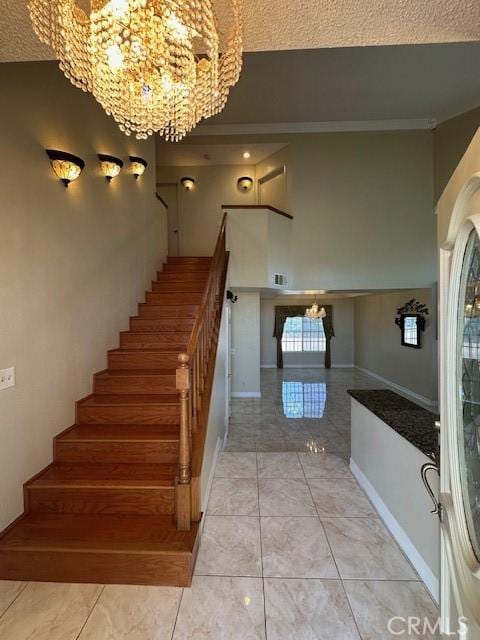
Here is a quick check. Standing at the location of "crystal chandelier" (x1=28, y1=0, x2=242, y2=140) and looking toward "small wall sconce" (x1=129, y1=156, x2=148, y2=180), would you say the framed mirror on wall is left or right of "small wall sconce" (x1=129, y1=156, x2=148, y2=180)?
right

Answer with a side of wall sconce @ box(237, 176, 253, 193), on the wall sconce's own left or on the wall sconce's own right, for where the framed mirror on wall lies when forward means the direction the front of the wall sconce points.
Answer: on the wall sconce's own left

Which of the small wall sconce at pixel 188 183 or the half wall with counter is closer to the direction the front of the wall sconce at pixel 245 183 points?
the half wall with counter

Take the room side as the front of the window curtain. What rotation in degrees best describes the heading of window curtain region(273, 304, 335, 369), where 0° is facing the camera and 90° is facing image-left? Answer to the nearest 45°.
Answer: approximately 0°

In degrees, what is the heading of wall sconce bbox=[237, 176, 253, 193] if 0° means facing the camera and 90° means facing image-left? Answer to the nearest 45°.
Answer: approximately 0°

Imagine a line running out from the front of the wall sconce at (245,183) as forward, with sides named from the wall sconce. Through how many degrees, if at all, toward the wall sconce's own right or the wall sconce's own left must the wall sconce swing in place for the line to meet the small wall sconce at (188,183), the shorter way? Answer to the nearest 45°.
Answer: approximately 90° to the wall sconce's own right

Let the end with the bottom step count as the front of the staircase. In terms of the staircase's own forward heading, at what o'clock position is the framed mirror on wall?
The framed mirror on wall is roughly at 8 o'clock from the staircase.
